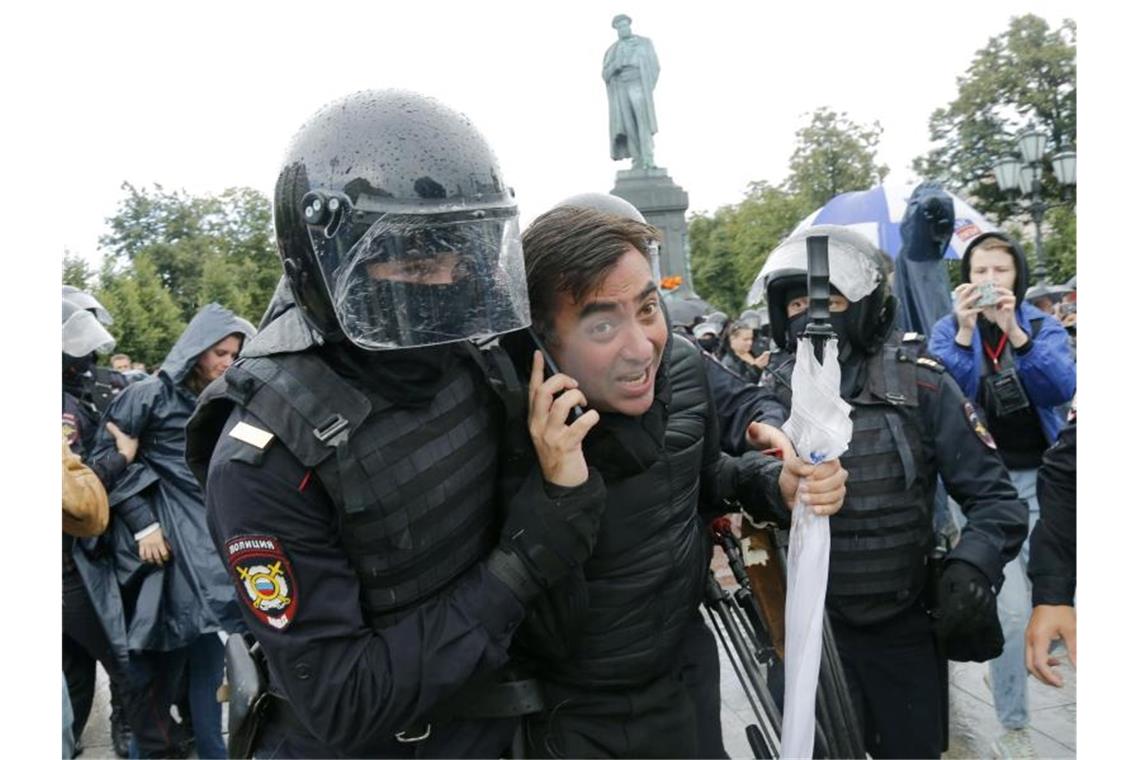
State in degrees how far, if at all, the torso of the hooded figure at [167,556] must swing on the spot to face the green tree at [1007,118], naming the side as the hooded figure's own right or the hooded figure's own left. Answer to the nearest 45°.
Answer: approximately 45° to the hooded figure's own left

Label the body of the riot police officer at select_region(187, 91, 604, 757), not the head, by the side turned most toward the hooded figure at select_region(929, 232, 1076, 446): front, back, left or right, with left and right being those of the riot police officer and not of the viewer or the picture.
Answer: left

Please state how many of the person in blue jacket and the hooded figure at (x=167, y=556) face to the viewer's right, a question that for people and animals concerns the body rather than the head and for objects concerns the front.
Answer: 1

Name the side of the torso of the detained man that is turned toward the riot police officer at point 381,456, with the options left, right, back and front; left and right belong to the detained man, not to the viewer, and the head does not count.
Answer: right

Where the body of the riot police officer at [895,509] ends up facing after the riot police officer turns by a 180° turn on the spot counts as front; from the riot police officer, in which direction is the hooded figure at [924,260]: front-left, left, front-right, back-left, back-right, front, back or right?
front-left

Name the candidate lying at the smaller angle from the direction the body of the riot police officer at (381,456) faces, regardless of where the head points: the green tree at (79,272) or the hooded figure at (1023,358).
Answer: the hooded figure

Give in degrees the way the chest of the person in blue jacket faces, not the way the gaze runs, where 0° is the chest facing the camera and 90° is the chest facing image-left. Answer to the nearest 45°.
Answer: approximately 0°

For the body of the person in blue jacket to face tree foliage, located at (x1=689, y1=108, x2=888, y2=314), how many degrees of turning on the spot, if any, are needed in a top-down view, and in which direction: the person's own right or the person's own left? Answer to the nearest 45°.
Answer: approximately 180°
